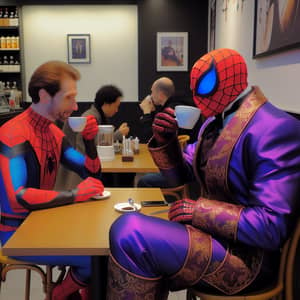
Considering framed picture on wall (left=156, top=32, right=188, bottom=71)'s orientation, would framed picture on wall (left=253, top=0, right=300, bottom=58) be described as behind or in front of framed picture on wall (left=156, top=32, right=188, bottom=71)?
in front

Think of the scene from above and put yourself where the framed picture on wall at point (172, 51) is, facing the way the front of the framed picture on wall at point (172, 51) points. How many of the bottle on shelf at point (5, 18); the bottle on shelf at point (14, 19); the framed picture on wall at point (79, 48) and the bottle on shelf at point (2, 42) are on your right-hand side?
4

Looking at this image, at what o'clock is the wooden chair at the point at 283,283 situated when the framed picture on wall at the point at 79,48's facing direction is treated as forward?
The wooden chair is roughly at 12 o'clock from the framed picture on wall.

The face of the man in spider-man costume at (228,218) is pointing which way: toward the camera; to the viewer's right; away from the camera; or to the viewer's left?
to the viewer's left

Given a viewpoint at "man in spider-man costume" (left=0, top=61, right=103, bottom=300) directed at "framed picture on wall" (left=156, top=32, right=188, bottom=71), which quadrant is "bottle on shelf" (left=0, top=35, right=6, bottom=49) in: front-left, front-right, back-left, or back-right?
front-left

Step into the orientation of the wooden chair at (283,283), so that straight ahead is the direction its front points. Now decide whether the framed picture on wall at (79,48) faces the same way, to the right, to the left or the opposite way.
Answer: to the left

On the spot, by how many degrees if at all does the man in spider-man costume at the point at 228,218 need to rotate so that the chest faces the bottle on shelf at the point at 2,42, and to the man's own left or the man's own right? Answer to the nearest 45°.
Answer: approximately 45° to the man's own right

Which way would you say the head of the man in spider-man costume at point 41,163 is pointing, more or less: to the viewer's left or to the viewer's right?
to the viewer's right

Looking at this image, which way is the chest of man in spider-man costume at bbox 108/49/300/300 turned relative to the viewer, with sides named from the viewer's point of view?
facing to the left of the viewer

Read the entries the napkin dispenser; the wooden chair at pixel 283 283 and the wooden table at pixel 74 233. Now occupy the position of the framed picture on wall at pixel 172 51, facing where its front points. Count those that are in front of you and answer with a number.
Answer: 3

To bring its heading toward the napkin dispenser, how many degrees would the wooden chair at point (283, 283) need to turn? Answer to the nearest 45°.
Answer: approximately 45° to its right

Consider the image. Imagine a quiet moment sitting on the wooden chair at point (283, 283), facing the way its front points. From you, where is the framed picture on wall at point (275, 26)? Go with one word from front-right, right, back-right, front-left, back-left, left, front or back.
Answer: right

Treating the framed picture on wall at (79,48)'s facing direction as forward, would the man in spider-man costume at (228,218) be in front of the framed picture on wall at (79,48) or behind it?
in front

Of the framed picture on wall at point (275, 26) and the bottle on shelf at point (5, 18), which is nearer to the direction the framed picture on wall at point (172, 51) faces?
the framed picture on wall

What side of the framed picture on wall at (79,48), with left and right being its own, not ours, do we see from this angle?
front

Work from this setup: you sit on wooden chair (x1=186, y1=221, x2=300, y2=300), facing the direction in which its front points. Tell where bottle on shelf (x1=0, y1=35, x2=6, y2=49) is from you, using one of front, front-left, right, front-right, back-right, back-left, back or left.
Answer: front-right

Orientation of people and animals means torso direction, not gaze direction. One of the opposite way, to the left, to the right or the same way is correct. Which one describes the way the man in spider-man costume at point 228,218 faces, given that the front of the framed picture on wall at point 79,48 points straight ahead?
to the right

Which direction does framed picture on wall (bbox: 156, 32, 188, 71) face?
toward the camera

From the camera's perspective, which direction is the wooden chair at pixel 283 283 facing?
to the viewer's left
